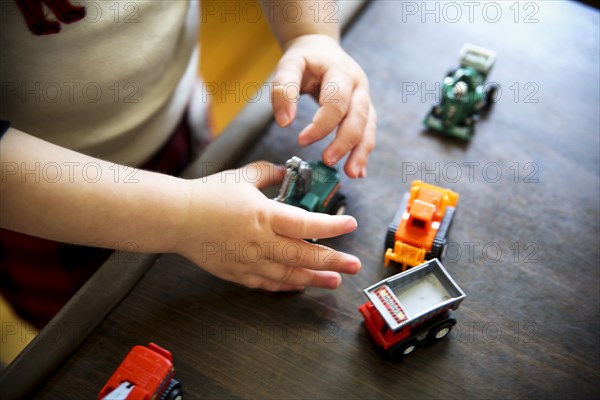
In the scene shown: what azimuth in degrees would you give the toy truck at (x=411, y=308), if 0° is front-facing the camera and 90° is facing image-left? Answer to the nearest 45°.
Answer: approximately 45°

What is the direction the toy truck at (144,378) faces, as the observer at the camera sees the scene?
facing away from the viewer and to the right of the viewer
